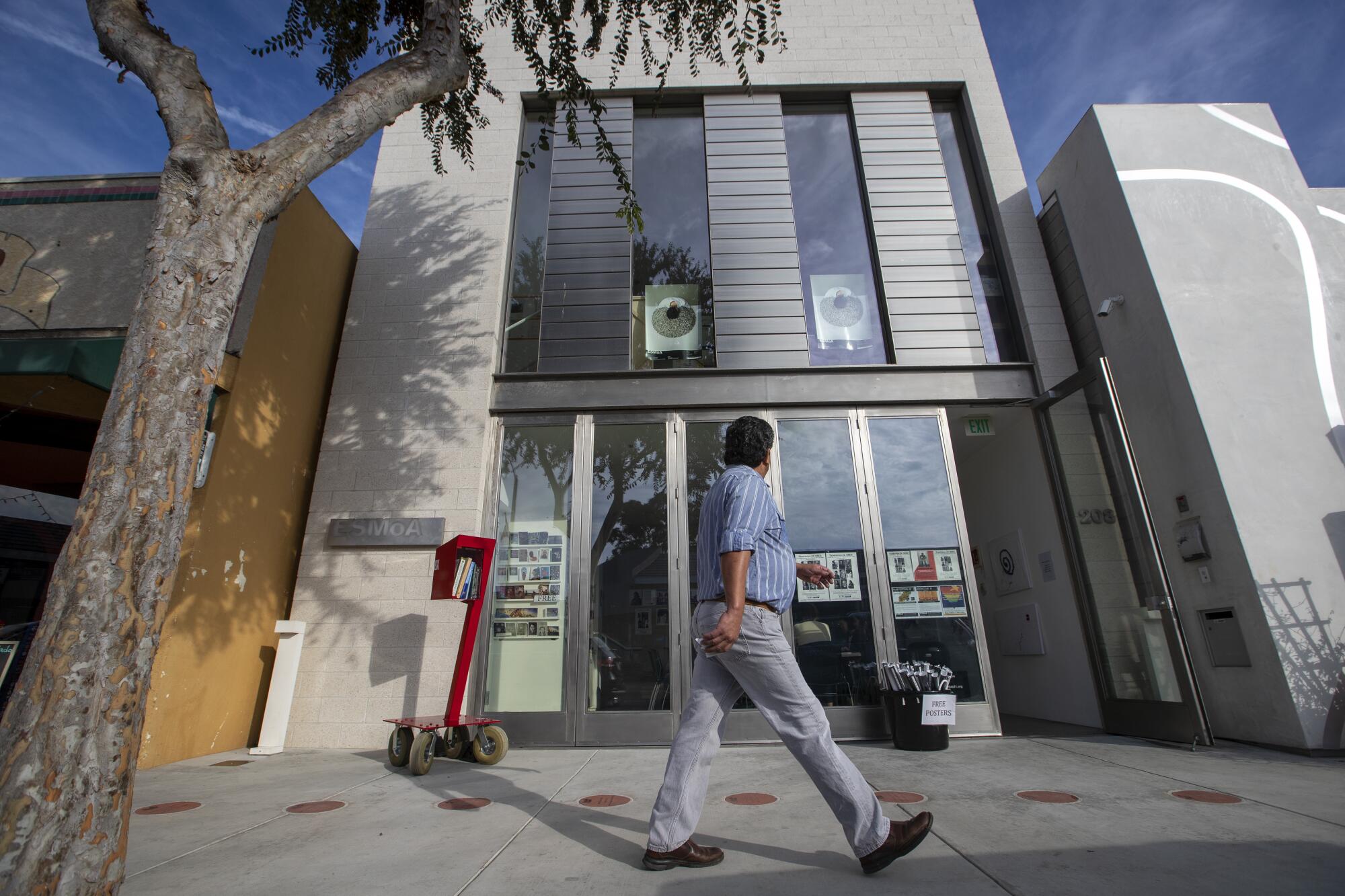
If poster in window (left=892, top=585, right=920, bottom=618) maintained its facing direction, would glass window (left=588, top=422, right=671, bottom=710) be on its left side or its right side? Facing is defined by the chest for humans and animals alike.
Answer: on its right

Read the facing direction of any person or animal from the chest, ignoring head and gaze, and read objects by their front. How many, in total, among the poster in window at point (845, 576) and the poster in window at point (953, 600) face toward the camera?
2

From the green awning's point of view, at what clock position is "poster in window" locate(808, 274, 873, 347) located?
The poster in window is roughly at 10 o'clock from the green awning.

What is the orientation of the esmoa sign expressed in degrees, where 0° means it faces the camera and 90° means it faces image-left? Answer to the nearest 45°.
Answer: approximately 0°

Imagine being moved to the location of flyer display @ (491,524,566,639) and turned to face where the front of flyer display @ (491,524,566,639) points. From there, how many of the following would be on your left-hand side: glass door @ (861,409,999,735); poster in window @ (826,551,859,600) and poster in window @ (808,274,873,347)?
3
